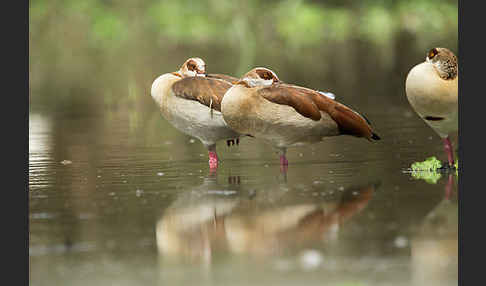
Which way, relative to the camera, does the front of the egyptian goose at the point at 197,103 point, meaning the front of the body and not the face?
to the viewer's left

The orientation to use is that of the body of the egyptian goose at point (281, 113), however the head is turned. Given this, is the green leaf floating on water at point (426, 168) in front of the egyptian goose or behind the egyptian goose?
behind

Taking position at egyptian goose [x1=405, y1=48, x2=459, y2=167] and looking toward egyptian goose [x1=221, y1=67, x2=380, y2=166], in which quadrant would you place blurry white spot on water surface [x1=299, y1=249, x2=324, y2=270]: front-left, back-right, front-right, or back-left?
front-left

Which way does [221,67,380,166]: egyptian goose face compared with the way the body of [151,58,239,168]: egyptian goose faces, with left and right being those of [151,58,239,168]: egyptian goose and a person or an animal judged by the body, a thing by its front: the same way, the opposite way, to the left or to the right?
the same way

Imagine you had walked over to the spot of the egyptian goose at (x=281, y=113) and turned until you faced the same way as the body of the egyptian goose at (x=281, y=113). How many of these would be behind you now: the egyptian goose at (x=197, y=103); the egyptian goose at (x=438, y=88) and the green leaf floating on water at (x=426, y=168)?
2

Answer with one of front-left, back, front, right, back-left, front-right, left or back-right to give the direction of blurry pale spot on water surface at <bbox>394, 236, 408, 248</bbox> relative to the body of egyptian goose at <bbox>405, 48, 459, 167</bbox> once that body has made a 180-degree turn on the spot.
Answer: back-right

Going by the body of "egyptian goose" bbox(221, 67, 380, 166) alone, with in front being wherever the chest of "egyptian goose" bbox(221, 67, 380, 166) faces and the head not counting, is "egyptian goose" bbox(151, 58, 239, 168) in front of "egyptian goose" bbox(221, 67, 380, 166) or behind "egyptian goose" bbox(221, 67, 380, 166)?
in front

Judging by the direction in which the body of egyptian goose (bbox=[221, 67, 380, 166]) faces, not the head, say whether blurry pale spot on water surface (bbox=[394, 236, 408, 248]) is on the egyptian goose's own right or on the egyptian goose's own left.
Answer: on the egyptian goose's own left

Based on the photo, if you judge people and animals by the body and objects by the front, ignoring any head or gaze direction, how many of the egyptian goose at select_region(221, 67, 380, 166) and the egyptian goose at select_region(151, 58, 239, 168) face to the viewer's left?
2

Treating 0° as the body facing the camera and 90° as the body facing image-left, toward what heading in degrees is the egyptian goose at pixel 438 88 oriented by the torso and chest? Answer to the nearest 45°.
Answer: approximately 45°

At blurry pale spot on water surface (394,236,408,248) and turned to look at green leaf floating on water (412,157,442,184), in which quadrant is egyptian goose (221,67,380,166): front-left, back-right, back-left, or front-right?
front-left

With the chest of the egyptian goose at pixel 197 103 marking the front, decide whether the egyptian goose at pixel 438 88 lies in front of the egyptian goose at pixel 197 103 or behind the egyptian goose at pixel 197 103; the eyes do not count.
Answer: behind

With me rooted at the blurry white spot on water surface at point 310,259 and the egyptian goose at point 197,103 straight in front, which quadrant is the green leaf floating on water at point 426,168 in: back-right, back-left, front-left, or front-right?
front-right

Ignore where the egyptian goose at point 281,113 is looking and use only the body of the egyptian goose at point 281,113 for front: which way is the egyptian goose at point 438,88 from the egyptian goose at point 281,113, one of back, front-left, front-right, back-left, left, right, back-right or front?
back

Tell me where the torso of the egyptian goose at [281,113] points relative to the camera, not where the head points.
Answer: to the viewer's left
